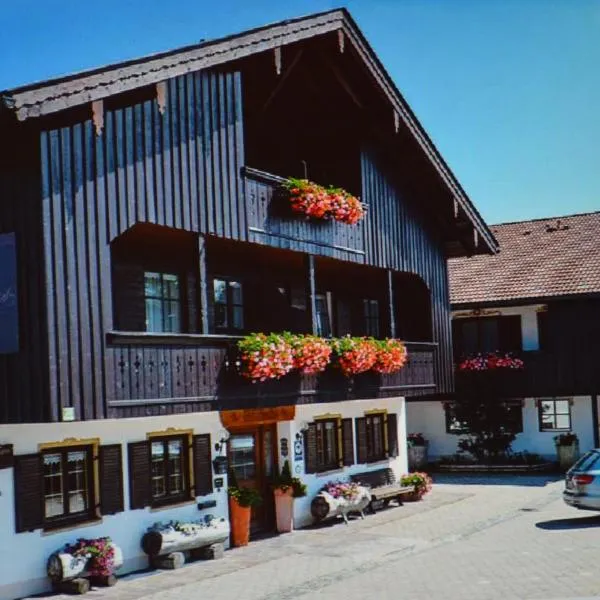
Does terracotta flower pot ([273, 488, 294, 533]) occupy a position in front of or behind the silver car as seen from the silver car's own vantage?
behind

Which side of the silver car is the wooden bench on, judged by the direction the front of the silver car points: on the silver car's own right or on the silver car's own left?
on the silver car's own left

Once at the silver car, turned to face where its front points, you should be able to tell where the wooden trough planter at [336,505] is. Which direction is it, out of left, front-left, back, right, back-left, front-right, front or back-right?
back-left

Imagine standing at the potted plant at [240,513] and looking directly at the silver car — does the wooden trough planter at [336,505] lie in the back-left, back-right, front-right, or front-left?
front-left

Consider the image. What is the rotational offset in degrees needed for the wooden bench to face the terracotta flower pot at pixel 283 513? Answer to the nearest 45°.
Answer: approximately 90° to its right

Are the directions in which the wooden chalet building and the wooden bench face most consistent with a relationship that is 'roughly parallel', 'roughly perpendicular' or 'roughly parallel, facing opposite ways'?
roughly parallel

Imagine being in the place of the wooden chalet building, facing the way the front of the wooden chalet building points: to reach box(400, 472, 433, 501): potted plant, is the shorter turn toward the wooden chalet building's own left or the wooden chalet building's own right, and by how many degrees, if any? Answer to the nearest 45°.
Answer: approximately 90° to the wooden chalet building's own left

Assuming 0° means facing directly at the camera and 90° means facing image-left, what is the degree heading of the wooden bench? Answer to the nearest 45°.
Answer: approximately 315°

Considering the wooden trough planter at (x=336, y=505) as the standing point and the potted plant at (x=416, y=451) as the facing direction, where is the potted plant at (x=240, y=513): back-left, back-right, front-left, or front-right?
back-left

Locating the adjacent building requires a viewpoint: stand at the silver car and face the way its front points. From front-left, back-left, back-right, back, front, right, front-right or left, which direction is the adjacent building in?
front-left

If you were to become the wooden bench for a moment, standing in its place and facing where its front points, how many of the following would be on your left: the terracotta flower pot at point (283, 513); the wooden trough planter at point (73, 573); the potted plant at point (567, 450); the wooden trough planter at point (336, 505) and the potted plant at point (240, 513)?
1
